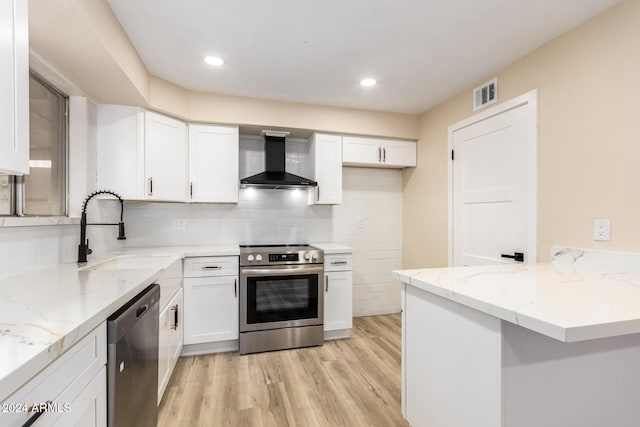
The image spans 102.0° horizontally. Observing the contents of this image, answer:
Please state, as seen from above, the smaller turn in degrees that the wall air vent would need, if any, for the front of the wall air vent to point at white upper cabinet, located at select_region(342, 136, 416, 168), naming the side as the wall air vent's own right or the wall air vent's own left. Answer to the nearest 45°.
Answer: approximately 45° to the wall air vent's own right

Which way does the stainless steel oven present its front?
toward the camera

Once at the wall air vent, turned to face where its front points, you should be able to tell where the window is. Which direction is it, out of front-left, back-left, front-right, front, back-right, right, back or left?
front

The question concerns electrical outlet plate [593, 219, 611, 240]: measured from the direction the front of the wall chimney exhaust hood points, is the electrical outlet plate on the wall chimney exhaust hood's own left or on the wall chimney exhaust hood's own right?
on the wall chimney exhaust hood's own left

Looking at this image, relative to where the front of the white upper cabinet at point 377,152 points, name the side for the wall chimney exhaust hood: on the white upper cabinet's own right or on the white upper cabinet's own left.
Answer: on the white upper cabinet's own right

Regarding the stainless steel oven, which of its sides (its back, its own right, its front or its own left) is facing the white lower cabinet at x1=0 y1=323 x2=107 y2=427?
front

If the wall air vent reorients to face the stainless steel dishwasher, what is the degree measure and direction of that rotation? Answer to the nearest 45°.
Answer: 0° — it already faces it

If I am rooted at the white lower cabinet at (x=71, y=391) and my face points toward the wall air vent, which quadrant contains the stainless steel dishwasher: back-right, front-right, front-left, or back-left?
front-left

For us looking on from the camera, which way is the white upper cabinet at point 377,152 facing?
facing the viewer

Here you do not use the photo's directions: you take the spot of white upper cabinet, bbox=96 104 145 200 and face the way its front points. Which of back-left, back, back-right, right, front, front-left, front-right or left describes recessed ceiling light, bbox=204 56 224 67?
front

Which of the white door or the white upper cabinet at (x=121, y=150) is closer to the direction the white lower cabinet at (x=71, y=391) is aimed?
the white door

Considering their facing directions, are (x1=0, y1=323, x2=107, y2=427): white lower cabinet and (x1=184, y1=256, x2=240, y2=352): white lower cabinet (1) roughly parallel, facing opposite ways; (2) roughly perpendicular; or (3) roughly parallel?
roughly perpendicular

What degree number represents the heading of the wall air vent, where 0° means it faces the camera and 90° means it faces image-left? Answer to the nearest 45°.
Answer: approximately 45°
